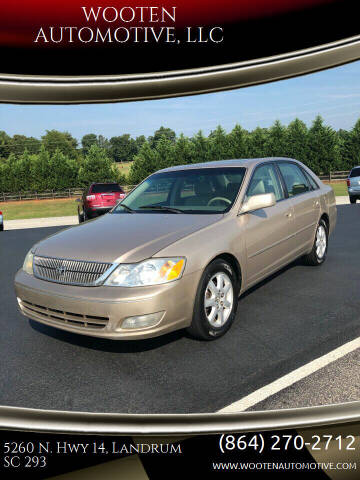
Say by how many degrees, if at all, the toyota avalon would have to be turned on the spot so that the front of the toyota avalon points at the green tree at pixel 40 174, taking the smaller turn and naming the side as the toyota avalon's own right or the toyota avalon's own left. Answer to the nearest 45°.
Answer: approximately 135° to the toyota avalon's own right

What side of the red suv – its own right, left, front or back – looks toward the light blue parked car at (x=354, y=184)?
right

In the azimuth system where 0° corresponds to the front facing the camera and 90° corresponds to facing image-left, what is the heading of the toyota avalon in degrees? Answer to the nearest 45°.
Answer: approximately 45°

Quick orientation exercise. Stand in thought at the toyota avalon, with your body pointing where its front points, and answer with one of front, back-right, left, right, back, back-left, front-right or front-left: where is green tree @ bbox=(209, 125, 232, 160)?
back-right

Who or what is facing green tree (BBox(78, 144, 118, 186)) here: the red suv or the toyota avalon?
the red suv

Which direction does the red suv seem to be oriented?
away from the camera

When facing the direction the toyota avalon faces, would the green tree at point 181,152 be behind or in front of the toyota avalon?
behind

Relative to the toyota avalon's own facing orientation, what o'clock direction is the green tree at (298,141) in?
The green tree is roughly at 5 o'clock from the toyota avalon.

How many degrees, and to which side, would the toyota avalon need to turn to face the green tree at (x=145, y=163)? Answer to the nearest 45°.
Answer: approximately 135° to its right

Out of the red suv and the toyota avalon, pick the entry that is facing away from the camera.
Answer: the red suv

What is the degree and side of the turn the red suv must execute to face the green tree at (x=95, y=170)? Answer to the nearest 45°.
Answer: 0° — it already faces it

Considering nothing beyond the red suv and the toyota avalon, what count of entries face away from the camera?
1

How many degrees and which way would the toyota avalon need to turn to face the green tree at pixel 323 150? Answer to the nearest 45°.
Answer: approximately 135° to its right
